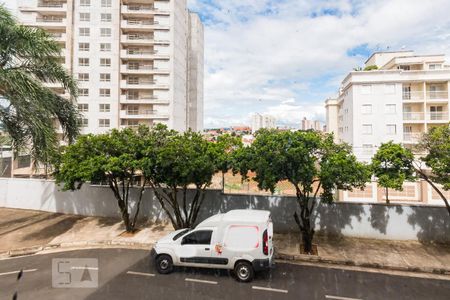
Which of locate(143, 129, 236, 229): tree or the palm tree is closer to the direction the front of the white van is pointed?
the palm tree

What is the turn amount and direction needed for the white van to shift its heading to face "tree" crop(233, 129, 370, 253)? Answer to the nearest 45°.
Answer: approximately 135° to its right

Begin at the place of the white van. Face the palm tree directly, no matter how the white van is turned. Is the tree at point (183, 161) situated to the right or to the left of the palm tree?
right

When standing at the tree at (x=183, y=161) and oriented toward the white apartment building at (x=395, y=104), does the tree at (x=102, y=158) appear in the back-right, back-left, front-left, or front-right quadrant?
back-left

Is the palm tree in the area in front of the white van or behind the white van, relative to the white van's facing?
in front

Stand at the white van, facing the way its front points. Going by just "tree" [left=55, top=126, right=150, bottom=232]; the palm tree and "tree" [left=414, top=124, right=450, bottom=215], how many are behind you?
1

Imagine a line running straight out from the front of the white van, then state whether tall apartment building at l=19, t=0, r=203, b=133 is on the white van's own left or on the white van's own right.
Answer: on the white van's own right

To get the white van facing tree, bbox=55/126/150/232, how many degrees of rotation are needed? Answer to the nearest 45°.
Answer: approximately 45° to its right

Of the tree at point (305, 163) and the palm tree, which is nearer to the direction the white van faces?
the palm tree

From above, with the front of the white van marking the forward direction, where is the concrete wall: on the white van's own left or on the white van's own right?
on the white van's own right

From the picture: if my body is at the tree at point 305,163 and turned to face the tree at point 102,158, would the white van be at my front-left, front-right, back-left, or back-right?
front-left

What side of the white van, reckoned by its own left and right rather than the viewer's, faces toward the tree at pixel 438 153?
back

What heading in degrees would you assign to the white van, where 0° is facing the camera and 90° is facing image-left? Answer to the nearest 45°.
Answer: approximately 90°
